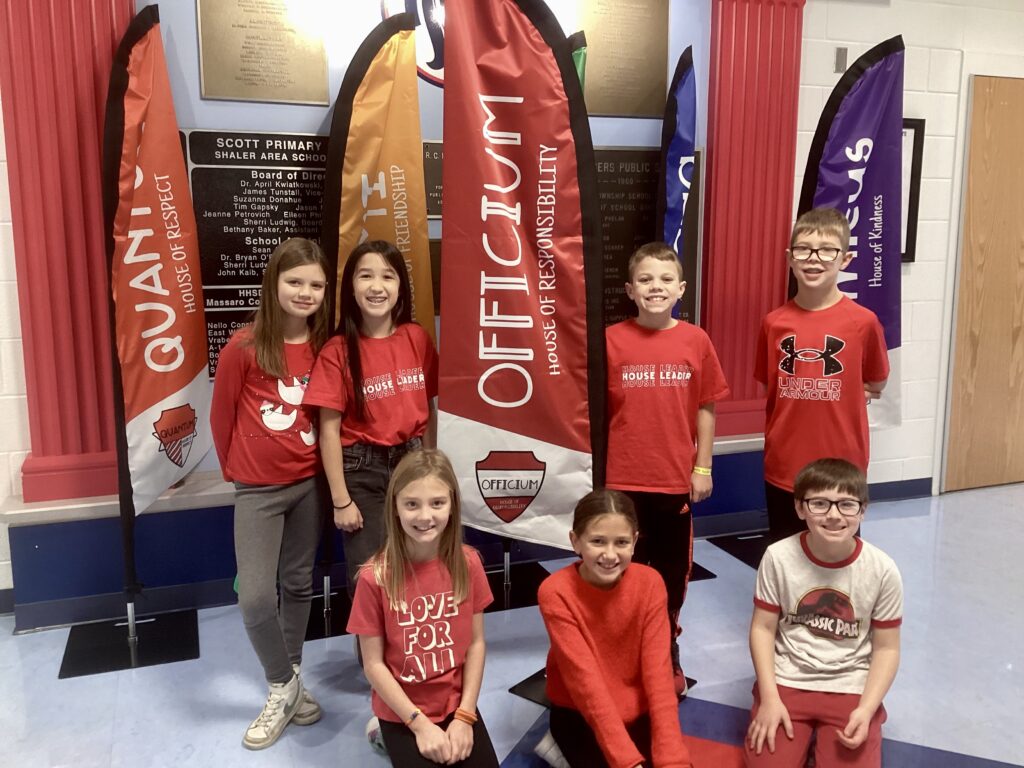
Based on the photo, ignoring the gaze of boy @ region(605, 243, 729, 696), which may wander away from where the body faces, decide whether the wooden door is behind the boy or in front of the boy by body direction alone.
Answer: behind

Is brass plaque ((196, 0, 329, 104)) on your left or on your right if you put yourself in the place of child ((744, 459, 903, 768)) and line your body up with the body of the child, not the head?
on your right

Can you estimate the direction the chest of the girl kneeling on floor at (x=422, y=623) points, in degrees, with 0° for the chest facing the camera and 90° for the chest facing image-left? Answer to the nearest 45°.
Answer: approximately 0°

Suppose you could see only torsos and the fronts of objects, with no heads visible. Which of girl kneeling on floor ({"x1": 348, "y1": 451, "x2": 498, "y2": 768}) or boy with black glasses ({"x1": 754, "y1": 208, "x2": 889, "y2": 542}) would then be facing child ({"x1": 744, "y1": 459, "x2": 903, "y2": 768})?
the boy with black glasses

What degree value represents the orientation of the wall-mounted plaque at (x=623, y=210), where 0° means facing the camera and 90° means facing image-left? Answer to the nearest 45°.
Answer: approximately 0°
